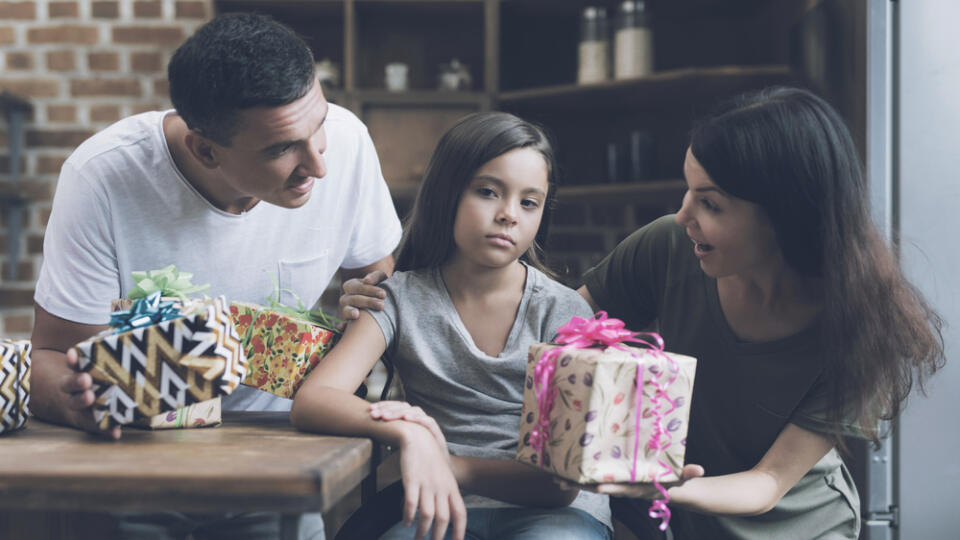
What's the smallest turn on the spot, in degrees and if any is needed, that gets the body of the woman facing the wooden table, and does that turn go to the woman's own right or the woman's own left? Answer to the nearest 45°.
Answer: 0° — they already face it

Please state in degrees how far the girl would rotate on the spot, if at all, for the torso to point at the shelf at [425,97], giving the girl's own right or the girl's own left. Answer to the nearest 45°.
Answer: approximately 180°

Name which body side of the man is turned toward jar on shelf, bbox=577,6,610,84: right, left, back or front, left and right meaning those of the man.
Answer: left

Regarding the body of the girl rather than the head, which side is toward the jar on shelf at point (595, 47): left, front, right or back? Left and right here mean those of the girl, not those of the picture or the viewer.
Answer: back

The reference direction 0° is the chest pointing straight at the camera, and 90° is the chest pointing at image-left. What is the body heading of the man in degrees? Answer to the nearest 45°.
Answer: approximately 315°

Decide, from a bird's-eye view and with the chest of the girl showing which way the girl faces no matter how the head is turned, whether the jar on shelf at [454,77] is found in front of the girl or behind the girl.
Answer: behind

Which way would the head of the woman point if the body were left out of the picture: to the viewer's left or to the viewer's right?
to the viewer's left
